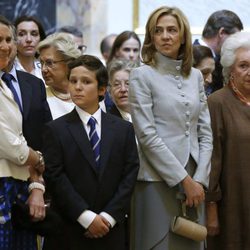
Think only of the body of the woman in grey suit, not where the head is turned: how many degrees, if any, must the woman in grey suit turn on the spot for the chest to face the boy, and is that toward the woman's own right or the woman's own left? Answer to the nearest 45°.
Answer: approximately 90° to the woman's own right

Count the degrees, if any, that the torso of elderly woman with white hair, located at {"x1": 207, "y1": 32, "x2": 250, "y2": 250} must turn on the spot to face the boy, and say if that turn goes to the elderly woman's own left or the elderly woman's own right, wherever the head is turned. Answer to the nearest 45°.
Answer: approximately 90° to the elderly woman's own right

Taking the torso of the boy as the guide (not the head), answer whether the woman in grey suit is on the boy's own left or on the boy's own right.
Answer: on the boy's own left

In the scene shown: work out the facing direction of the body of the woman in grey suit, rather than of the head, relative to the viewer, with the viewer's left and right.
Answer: facing the viewer and to the right of the viewer

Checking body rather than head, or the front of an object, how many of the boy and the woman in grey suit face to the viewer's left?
0

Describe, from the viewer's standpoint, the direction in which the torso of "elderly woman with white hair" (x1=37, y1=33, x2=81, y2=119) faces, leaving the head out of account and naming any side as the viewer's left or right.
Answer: facing the viewer and to the left of the viewer

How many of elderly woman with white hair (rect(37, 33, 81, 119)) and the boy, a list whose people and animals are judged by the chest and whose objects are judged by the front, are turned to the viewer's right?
0

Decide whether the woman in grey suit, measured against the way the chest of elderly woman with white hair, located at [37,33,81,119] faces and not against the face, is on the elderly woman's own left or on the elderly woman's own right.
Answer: on the elderly woman's own left

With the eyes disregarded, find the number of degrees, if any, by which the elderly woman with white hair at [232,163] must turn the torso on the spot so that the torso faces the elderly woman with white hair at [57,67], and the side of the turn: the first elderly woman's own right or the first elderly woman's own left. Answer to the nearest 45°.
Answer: approximately 135° to the first elderly woman's own right

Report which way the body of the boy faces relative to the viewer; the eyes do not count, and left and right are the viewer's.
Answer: facing the viewer

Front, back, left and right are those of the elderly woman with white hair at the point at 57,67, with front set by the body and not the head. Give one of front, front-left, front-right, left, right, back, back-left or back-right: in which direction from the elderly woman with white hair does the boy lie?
front-left
